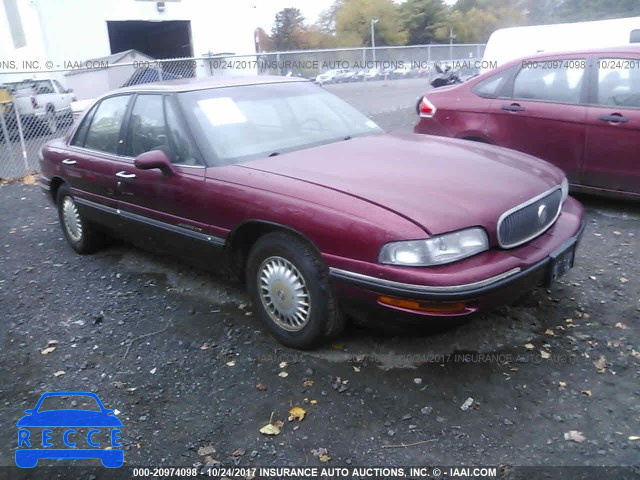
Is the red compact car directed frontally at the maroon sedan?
no

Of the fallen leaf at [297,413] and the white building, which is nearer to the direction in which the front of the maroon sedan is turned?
the fallen leaf

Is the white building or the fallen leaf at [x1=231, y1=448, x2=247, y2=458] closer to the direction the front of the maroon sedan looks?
the fallen leaf

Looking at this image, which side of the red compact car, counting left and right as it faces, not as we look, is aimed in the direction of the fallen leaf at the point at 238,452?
right

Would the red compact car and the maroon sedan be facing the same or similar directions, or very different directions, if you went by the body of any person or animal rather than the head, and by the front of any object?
same or similar directions

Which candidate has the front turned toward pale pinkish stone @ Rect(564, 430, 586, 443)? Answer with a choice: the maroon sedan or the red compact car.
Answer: the maroon sedan

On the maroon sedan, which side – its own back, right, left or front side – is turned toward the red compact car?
left

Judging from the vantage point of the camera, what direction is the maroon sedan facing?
facing the viewer and to the right of the viewer

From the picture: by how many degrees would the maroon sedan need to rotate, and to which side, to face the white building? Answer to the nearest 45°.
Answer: approximately 135° to its left

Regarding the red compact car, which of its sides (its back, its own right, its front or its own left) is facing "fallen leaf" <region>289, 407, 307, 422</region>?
right

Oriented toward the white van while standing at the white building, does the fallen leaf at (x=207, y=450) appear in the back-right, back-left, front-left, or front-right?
front-right

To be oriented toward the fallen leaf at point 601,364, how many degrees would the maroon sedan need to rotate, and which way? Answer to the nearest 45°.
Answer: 0° — it already faces it

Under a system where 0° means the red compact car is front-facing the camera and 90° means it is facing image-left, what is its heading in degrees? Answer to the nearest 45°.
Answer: approximately 270°

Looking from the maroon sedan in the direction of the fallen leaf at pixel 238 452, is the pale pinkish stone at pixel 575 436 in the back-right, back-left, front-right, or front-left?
front-left

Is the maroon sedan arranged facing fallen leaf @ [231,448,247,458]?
no

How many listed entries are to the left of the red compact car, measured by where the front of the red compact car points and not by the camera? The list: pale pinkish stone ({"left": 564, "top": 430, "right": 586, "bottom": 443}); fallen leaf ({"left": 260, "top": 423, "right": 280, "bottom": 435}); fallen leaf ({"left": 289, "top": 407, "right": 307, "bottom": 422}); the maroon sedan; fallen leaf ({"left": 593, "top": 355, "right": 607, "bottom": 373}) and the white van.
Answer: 1

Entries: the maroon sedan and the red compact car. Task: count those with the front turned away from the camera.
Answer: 0
